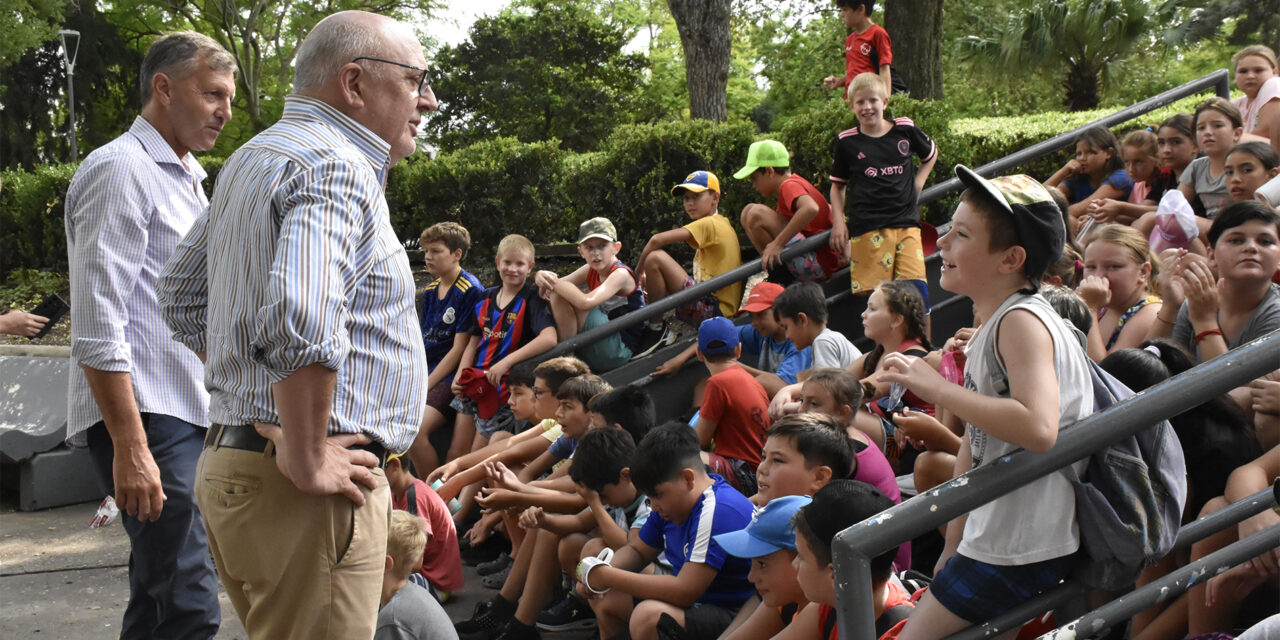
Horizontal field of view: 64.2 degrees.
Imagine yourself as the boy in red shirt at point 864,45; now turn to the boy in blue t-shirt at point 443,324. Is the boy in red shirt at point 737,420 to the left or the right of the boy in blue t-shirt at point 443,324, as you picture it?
left

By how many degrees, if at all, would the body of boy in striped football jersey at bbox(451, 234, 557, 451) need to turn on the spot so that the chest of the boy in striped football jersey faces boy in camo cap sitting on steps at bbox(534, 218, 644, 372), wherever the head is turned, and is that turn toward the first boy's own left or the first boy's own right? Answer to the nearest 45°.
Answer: approximately 135° to the first boy's own left

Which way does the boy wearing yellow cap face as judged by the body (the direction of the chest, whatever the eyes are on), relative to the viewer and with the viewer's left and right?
facing to the left of the viewer

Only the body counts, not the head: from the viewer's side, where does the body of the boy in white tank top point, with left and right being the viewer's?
facing to the left of the viewer

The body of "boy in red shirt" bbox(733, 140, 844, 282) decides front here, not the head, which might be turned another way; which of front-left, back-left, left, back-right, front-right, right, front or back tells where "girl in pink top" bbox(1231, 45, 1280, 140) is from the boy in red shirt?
back

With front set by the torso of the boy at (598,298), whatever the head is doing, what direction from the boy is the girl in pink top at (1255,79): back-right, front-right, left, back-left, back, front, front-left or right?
back-left
